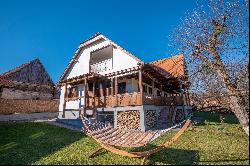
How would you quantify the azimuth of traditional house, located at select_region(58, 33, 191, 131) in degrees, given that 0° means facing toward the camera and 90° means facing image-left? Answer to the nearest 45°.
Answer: approximately 45°

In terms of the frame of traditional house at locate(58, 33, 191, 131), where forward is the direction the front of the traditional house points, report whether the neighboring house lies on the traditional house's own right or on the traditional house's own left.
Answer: on the traditional house's own right
